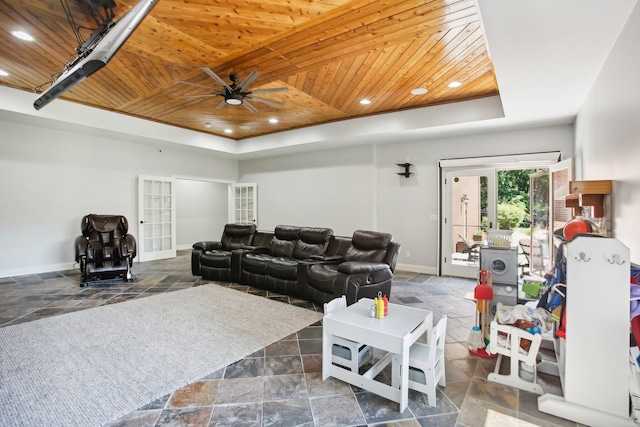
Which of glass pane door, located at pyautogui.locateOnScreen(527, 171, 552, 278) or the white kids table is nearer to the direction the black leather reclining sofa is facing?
the white kids table

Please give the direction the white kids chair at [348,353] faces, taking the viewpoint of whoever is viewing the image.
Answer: facing the viewer and to the right of the viewer

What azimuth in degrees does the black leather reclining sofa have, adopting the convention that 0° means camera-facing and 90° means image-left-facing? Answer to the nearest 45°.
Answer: approximately 45°

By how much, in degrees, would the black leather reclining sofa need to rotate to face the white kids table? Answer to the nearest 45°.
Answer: approximately 45° to its left

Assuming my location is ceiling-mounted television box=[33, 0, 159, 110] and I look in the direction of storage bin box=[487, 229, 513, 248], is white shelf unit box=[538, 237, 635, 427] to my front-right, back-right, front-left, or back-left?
front-right

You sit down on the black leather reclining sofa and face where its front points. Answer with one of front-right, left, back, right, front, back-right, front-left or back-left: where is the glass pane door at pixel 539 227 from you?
back-left

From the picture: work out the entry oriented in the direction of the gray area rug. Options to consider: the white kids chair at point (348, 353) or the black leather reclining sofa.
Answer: the black leather reclining sofa

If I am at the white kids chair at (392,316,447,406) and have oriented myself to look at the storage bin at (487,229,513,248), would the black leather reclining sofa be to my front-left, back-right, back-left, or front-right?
front-left

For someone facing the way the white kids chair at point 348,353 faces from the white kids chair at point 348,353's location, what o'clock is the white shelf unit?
The white shelf unit is roughly at 11 o'clock from the white kids chair.

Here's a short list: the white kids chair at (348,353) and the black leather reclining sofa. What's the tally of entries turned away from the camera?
0

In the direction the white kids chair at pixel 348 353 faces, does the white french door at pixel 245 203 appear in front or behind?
behind

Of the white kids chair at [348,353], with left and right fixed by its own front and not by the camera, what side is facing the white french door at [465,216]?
left

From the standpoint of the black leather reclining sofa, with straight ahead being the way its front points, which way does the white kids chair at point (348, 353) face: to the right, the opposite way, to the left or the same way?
to the left

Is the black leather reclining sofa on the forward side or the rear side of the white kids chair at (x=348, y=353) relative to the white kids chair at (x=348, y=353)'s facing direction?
on the rear side
